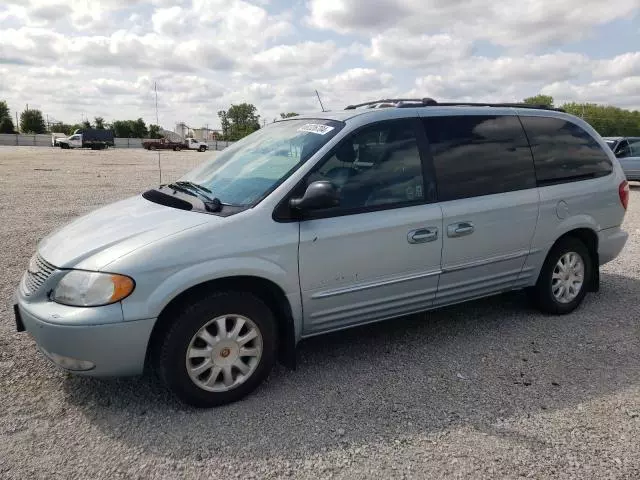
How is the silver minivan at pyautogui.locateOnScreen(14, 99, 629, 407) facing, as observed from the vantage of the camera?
facing the viewer and to the left of the viewer
